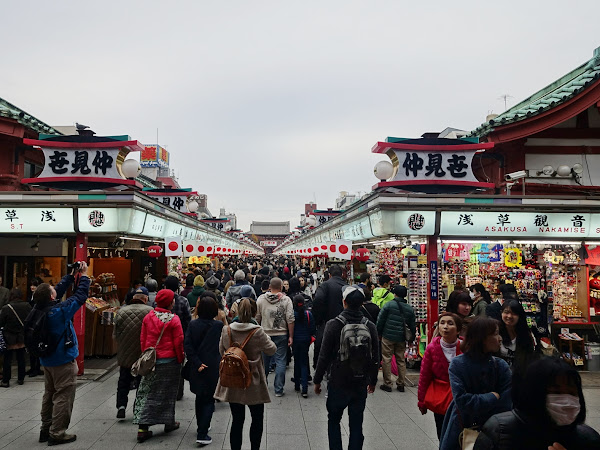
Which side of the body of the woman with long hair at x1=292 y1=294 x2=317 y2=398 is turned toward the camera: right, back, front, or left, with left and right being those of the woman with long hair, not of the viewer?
back

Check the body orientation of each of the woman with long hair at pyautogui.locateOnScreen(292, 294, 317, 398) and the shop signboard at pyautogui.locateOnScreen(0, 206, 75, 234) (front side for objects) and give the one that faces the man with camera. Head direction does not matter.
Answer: the shop signboard

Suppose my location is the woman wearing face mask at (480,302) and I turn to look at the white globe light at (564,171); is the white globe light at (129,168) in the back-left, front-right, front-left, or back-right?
back-left

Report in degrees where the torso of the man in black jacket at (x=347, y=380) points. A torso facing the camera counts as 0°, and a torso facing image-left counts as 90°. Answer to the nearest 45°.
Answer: approximately 180°

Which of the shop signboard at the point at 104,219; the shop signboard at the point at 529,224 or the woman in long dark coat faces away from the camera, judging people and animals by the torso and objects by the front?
the woman in long dark coat

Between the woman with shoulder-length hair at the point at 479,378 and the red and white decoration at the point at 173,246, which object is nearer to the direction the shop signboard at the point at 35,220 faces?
the woman with shoulder-length hair

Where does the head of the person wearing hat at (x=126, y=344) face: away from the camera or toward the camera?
away from the camera

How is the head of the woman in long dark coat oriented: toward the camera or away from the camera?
away from the camera

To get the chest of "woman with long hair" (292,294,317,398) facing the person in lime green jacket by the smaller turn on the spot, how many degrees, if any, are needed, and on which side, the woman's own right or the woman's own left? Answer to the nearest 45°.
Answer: approximately 45° to the woman's own right

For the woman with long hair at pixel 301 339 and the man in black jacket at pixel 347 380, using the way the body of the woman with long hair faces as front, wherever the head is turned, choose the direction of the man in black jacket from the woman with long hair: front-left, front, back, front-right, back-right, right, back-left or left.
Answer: back
